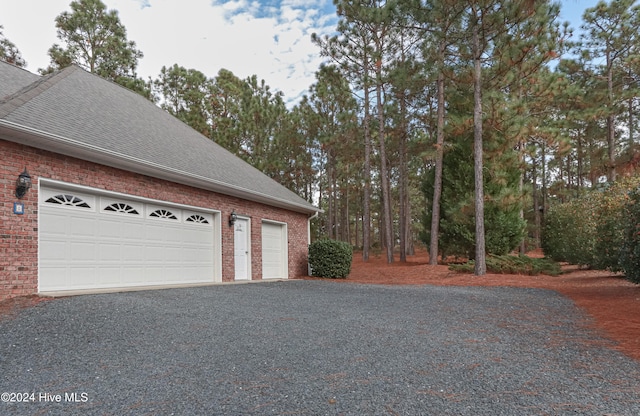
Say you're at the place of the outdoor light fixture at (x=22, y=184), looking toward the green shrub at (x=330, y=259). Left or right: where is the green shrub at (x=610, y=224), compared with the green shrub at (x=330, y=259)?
right

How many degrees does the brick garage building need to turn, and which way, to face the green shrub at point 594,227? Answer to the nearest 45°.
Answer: approximately 45° to its left

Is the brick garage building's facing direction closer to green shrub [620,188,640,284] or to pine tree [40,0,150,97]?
the green shrub

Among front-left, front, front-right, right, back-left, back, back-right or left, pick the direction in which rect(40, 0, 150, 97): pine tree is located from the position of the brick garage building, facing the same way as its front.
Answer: back-left

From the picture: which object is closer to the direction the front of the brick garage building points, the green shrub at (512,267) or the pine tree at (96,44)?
the green shrub

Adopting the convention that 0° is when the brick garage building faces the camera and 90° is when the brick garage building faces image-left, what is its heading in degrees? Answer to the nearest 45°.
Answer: approximately 315°

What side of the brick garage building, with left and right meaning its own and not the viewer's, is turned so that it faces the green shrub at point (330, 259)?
left

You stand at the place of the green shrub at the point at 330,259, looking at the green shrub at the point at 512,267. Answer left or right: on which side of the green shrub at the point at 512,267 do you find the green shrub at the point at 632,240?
right

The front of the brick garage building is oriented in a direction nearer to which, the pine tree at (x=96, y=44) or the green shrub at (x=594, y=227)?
the green shrub

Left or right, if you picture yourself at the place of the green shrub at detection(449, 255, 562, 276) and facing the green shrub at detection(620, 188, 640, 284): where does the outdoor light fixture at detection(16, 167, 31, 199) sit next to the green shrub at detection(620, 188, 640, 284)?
right

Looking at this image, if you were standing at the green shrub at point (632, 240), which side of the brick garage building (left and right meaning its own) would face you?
front
